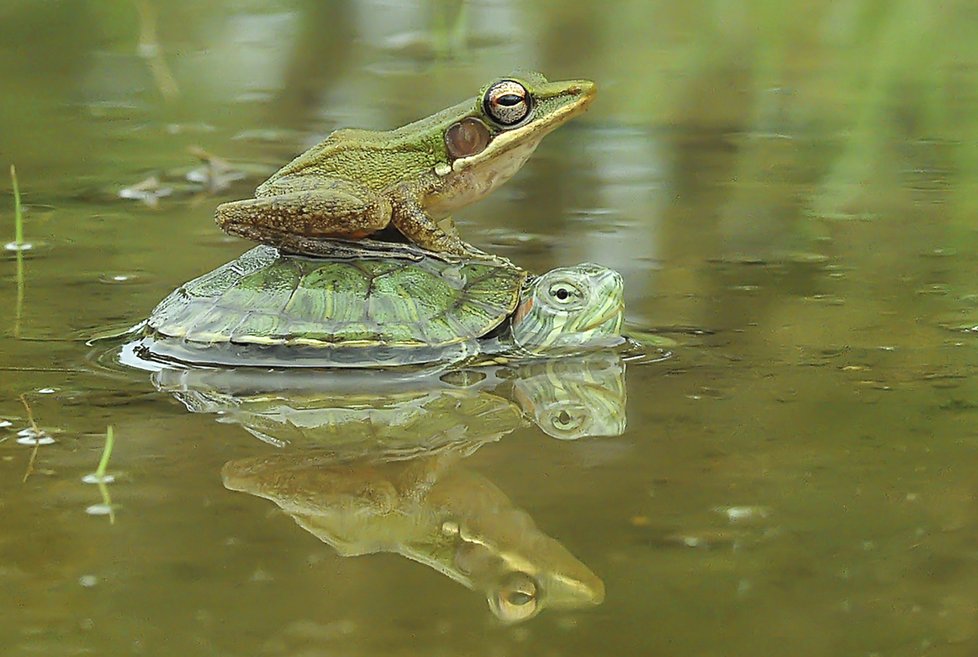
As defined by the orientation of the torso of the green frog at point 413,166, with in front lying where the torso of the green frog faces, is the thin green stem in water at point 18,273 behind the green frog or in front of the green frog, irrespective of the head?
behind

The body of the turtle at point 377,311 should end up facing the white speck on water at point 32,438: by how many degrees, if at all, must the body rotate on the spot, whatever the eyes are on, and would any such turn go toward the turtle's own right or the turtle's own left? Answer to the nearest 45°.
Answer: approximately 135° to the turtle's own right

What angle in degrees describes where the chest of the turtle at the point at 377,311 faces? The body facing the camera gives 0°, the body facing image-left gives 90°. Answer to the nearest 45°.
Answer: approximately 270°

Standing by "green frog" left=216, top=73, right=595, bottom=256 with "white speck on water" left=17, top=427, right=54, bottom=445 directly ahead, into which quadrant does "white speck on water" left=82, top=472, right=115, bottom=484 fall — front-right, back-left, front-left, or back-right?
front-left

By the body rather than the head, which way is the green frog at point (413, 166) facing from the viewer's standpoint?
to the viewer's right
